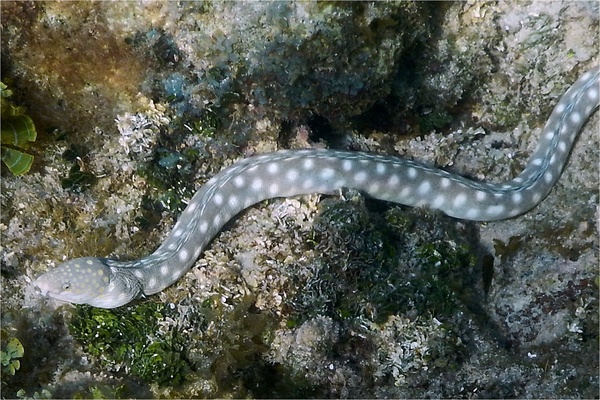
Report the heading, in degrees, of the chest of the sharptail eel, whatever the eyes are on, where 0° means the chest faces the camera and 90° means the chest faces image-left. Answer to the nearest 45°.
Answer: approximately 90°
